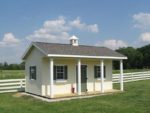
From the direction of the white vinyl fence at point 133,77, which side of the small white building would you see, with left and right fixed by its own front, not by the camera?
left

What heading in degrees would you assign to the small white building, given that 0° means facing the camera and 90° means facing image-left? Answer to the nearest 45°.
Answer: approximately 315°
